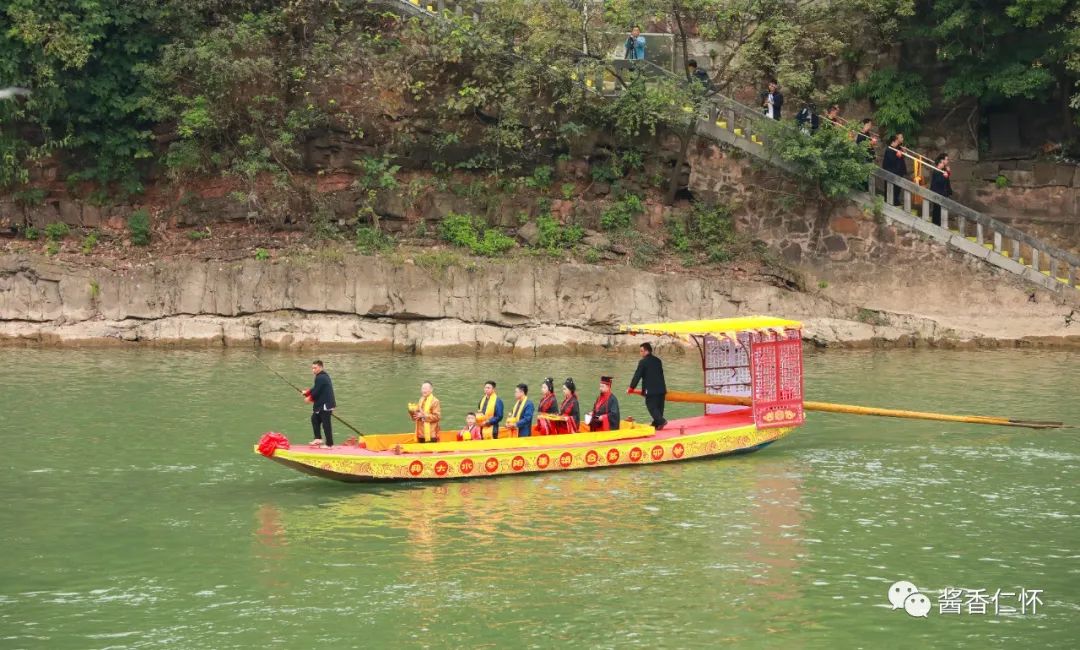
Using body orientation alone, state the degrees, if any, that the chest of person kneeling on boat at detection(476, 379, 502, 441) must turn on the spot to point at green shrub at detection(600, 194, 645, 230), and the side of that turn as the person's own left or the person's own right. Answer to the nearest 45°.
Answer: approximately 135° to the person's own right

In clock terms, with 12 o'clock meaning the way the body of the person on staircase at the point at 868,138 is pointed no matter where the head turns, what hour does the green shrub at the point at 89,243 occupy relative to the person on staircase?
The green shrub is roughly at 4 o'clock from the person on staircase.

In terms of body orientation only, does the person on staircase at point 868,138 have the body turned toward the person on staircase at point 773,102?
no

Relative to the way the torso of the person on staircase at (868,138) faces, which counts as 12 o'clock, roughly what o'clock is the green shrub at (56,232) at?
The green shrub is roughly at 4 o'clock from the person on staircase.

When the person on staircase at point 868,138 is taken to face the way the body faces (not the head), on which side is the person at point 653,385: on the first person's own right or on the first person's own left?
on the first person's own right

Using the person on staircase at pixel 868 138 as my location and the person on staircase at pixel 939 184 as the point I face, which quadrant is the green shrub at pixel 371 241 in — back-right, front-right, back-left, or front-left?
back-right

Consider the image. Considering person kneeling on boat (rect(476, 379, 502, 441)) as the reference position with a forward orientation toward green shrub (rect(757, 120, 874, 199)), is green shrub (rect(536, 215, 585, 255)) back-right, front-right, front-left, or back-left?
front-left

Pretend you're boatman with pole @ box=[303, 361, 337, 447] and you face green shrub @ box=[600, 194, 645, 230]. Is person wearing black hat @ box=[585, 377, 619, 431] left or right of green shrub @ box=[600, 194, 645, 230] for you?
right

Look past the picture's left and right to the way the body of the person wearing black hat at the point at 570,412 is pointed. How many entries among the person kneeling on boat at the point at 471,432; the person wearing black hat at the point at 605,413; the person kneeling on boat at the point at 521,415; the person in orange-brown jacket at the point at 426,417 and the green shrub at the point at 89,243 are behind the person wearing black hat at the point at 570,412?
1

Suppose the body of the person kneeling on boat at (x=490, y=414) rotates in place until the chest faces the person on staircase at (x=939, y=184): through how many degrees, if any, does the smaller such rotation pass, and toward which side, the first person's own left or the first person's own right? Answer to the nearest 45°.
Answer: approximately 180°

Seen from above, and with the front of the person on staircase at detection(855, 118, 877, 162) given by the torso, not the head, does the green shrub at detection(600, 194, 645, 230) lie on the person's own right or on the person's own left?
on the person's own right

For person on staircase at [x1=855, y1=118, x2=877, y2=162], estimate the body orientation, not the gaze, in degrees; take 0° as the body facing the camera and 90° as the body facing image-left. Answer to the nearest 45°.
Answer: approximately 315°
